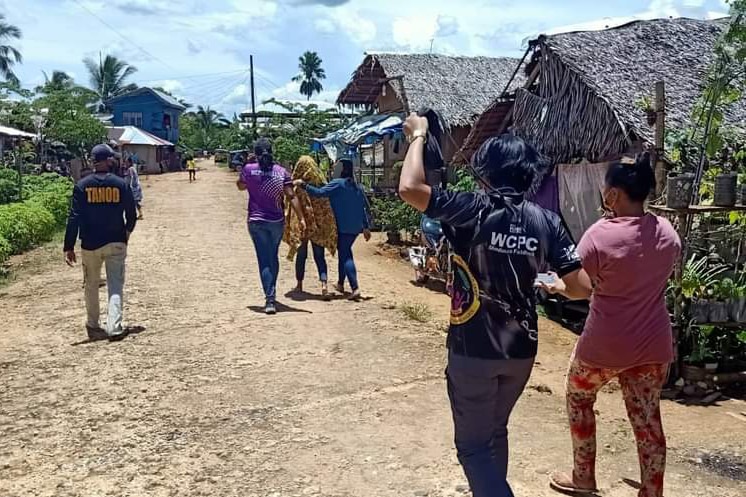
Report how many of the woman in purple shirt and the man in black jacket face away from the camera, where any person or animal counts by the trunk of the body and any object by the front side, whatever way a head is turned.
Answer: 2

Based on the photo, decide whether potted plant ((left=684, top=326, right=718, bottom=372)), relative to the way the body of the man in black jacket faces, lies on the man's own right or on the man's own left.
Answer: on the man's own right

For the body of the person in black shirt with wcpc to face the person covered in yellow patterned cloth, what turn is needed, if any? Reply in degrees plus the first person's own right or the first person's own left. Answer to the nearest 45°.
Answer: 0° — they already face them

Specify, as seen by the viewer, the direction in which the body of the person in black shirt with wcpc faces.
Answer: away from the camera

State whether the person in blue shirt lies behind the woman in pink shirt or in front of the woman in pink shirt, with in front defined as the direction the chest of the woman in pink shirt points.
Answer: in front

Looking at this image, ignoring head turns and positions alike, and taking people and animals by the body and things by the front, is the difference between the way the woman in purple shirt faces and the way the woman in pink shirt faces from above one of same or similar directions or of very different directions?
same or similar directions

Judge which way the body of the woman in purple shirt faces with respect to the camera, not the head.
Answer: away from the camera

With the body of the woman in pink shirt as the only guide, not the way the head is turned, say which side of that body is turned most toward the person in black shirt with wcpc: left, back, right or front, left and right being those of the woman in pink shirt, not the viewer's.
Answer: left

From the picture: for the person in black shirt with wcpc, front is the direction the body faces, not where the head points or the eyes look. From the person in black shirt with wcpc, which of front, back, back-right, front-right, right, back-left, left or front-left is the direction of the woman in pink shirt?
front-right

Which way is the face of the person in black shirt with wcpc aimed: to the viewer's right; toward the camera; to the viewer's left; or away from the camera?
away from the camera

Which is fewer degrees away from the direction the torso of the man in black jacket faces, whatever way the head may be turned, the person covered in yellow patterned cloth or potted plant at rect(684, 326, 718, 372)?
the person covered in yellow patterned cloth

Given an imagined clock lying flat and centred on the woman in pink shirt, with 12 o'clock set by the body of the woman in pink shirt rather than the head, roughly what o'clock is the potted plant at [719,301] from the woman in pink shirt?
The potted plant is roughly at 2 o'clock from the woman in pink shirt.

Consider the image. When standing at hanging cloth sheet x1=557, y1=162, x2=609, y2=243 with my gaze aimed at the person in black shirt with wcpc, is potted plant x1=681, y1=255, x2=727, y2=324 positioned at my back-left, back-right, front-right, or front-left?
front-left

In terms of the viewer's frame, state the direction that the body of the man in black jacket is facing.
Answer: away from the camera

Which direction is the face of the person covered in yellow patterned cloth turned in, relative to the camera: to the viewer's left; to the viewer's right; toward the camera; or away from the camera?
away from the camera

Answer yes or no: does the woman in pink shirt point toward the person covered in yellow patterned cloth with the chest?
yes

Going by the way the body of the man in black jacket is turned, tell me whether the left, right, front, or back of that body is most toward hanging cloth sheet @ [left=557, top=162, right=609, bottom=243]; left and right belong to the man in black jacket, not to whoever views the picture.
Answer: right
